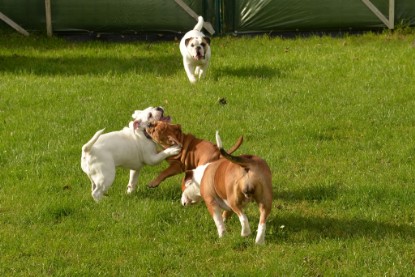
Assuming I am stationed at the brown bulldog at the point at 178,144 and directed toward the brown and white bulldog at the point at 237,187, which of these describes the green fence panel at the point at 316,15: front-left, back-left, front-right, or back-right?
back-left

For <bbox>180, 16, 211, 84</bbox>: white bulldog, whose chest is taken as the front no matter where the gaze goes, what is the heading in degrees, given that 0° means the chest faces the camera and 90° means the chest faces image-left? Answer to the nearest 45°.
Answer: approximately 0°

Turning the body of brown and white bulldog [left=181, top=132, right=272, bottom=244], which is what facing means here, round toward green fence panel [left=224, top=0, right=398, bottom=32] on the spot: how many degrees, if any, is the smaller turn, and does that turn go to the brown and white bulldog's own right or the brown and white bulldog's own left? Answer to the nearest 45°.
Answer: approximately 45° to the brown and white bulldog's own right

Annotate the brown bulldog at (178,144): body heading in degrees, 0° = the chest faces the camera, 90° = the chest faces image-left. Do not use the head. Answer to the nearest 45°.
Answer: approximately 90°

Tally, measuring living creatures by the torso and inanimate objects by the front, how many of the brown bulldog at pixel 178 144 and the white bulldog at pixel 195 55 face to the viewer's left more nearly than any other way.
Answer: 1

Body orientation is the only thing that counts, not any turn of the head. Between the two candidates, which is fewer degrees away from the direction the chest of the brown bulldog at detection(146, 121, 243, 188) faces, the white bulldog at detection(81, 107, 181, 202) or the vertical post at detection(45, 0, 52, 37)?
the white bulldog

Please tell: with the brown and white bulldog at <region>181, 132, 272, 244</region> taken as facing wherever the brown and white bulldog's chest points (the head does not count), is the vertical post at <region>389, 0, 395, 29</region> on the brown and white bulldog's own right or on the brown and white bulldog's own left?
on the brown and white bulldog's own right

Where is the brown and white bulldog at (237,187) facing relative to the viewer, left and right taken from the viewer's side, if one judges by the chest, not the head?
facing away from the viewer and to the left of the viewer

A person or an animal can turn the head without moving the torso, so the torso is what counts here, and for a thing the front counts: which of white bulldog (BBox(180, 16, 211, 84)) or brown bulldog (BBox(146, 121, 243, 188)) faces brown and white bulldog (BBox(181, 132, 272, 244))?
the white bulldog

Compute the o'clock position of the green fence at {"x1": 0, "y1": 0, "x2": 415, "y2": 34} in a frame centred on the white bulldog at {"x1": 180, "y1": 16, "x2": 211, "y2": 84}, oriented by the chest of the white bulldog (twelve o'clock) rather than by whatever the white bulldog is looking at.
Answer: The green fence is roughly at 6 o'clock from the white bulldog.
